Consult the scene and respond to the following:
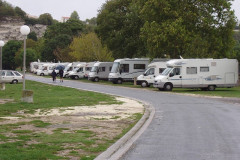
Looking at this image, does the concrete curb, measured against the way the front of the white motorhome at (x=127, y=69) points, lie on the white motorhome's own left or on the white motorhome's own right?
on the white motorhome's own left

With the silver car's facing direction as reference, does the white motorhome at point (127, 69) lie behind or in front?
behind

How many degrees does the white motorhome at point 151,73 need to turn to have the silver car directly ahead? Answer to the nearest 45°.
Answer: approximately 45° to its right

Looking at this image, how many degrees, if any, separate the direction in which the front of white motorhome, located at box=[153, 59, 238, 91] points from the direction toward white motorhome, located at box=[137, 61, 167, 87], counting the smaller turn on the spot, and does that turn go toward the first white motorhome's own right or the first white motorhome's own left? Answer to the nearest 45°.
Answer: approximately 45° to the first white motorhome's own right

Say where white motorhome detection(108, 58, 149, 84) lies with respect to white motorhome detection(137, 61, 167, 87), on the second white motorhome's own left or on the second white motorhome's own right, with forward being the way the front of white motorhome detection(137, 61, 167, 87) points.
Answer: on the second white motorhome's own right

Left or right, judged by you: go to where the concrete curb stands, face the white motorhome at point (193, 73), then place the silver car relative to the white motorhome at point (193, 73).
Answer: left

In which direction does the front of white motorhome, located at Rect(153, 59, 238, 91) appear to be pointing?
to the viewer's left

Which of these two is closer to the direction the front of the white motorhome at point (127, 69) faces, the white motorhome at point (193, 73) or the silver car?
the silver car

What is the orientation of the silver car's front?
to the viewer's left

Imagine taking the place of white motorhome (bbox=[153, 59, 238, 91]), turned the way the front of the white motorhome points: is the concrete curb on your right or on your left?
on your left
